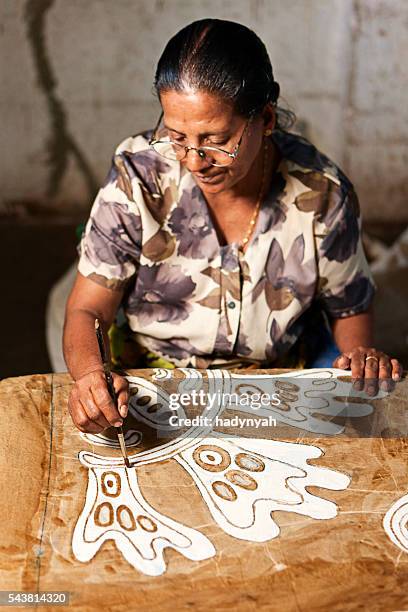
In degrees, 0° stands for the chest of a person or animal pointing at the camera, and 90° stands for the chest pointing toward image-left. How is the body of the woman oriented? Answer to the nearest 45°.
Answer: approximately 0°

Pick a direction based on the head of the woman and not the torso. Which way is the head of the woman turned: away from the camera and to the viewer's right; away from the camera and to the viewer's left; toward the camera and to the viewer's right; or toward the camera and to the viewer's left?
toward the camera and to the viewer's left

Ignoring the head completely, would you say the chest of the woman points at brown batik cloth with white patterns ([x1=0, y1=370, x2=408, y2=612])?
yes
